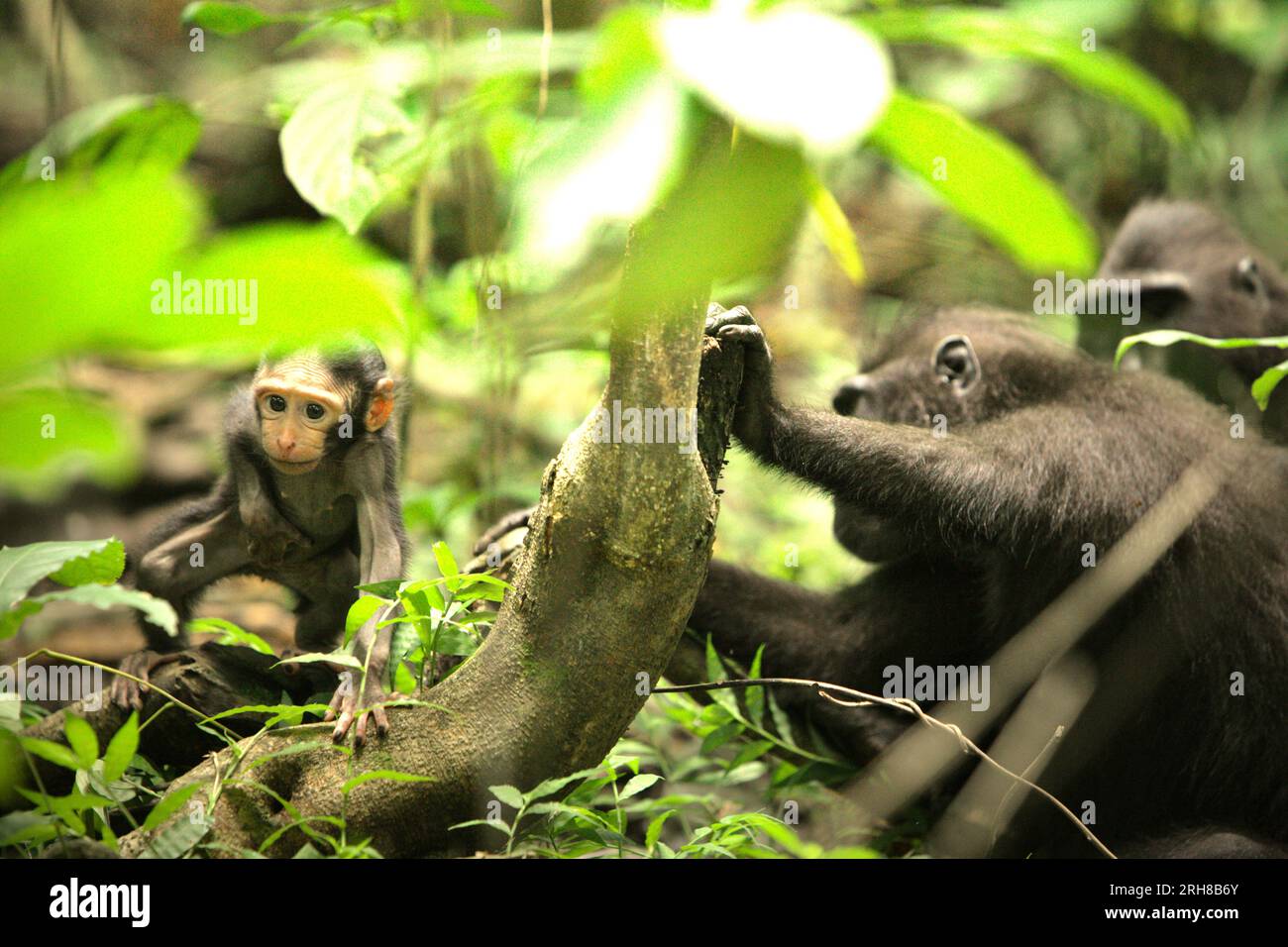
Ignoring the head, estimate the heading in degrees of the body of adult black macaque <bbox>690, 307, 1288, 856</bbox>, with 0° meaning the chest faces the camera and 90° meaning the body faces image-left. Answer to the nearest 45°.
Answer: approximately 90°

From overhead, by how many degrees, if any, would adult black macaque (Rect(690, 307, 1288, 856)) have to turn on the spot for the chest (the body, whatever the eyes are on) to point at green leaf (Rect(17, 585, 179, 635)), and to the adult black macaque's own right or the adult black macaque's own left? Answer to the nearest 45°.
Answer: approximately 45° to the adult black macaque's own left

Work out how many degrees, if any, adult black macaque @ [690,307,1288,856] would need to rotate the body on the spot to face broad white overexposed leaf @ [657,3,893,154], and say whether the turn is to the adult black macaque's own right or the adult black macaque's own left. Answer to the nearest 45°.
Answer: approximately 90° to the adult black macaque's own left

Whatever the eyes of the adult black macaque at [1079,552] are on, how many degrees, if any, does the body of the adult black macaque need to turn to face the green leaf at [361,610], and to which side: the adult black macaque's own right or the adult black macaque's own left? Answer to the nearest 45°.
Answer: approximately 45° to the adult black macaque's own left
